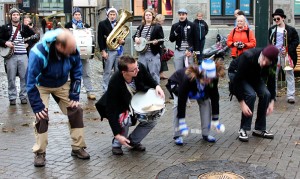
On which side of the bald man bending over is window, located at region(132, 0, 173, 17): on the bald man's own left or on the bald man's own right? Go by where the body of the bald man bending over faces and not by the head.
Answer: on the bald man's own left

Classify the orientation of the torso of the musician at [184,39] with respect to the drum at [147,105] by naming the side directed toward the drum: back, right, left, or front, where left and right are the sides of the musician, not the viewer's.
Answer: front

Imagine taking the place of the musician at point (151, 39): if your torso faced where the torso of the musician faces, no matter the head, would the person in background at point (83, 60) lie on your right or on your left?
on your right

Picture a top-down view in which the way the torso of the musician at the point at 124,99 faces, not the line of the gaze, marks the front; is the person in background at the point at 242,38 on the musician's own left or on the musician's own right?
on the musician's own left

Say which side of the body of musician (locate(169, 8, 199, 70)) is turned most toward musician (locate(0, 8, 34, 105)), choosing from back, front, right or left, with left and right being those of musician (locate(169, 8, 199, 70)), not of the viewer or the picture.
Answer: right

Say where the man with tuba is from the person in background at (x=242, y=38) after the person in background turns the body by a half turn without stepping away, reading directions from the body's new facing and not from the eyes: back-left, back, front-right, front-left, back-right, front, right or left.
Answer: left

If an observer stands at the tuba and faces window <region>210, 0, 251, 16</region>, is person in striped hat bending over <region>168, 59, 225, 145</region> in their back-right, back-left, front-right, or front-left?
back-right

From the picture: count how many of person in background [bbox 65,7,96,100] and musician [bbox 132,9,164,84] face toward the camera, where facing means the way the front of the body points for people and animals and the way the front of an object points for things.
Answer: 2
